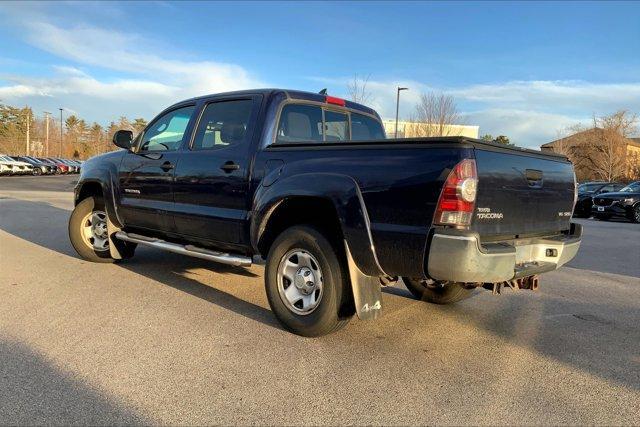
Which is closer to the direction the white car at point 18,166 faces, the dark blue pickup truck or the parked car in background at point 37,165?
the dark blue pickup truck

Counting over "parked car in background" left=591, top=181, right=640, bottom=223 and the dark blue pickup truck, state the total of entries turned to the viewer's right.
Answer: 0

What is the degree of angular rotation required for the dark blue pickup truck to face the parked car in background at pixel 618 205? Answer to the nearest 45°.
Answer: approximately 90° to its right

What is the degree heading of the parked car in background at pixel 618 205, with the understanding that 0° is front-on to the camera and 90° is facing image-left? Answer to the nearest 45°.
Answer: approximately 45°

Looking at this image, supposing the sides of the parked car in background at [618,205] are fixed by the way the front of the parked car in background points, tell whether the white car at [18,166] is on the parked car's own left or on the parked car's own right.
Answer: on the parked car's own right

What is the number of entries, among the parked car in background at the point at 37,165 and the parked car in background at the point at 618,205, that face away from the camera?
0

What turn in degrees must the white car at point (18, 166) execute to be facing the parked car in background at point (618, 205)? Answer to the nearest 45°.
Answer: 0° — it already faces it

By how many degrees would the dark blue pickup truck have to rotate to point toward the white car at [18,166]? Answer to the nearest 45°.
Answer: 0° — it already faces it

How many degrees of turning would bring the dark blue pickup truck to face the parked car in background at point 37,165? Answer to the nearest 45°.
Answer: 0° — it already faces it

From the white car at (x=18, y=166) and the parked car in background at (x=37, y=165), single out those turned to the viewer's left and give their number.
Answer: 0

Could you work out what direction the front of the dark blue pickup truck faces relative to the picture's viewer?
facing away from the viewer and to the left of the viewer

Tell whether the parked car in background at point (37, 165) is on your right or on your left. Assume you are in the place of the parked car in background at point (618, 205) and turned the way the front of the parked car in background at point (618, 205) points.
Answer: on your right
